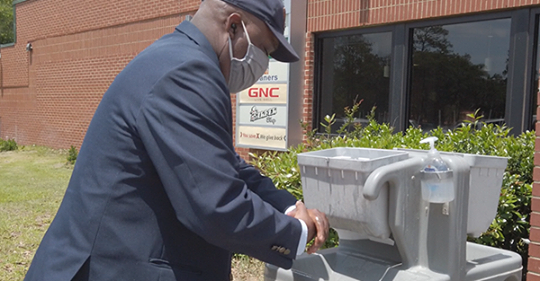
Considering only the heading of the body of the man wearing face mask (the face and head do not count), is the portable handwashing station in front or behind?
in front

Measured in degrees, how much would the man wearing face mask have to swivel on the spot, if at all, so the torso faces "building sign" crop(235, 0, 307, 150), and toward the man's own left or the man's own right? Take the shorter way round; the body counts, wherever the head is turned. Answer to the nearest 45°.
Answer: approximately 90° to the man's own left

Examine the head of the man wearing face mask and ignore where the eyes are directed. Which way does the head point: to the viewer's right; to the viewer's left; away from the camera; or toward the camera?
to the viewer's right

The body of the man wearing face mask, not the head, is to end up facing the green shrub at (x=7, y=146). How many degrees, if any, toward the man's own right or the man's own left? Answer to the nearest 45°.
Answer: approximately 90° to the man's own left

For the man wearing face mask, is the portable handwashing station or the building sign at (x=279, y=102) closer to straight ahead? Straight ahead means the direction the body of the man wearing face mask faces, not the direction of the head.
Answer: the portable handwashing station

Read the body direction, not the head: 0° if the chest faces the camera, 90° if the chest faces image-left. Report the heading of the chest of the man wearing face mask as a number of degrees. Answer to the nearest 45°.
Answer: approximately 270°

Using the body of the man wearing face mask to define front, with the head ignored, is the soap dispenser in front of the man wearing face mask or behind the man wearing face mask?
in front

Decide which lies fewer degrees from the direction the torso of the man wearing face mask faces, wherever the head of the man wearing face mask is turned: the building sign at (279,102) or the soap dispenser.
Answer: the soap dispenser

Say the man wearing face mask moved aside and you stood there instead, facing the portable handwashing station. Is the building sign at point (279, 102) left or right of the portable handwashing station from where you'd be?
left
